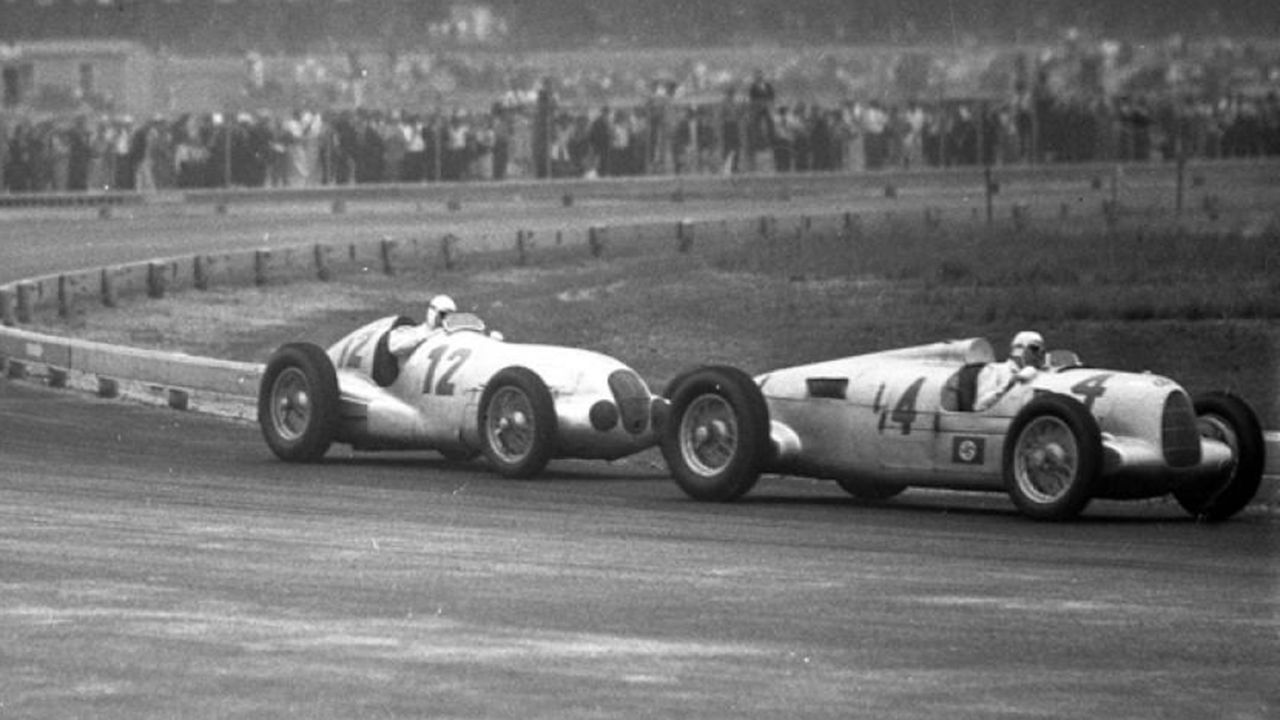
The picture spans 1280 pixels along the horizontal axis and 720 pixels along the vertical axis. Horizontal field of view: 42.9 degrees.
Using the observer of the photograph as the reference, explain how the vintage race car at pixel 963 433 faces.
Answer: facing the viewer and to the right of the viewer

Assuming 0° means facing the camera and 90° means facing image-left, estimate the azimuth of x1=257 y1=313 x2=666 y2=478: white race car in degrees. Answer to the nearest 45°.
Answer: approximately 315°

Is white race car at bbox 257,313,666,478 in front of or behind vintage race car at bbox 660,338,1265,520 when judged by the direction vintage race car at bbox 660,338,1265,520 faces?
behind

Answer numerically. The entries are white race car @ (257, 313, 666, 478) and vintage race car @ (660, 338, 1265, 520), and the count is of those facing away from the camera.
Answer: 0

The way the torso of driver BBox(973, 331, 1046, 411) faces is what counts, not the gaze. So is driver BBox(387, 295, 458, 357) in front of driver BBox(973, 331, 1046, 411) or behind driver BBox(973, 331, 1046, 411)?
behind

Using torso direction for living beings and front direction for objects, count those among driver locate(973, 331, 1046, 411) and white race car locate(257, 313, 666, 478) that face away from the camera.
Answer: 0

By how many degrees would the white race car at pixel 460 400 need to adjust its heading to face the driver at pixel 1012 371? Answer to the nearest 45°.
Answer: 0° — it already faces them
